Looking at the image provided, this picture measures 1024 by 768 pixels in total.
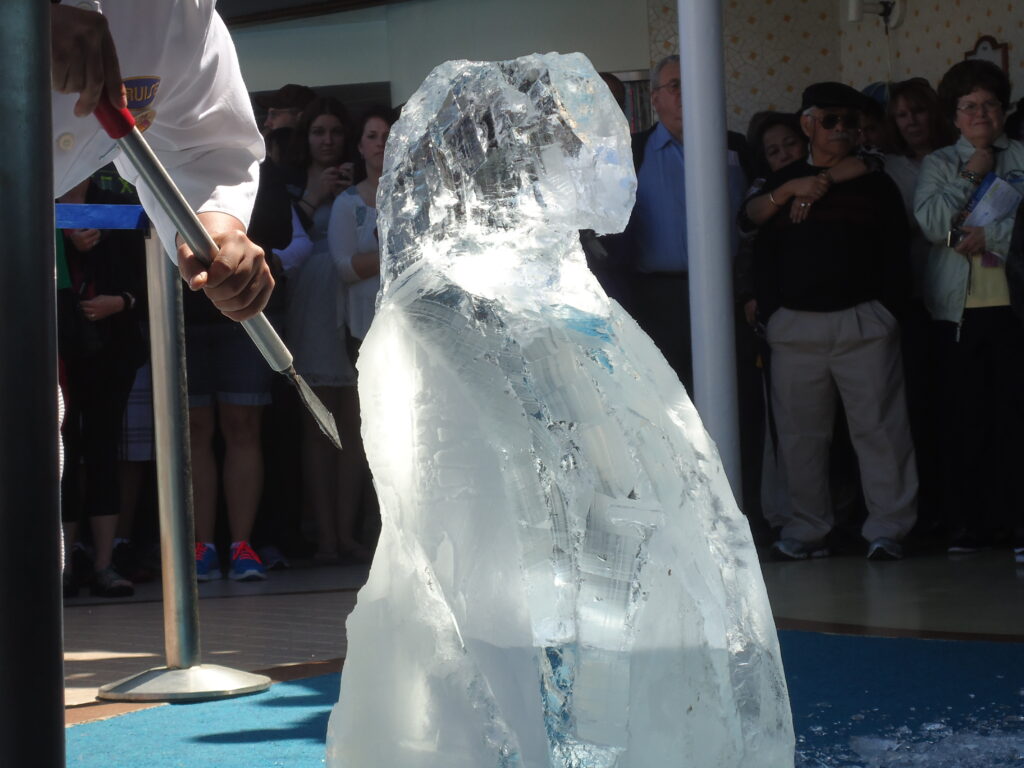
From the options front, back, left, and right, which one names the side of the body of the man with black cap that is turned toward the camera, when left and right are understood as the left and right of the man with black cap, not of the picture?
front

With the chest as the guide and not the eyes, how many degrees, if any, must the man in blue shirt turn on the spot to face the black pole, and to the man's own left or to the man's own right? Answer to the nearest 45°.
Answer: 0° — they already face it

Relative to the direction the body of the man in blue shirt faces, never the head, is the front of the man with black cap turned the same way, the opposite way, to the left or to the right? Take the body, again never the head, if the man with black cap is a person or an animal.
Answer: the same way

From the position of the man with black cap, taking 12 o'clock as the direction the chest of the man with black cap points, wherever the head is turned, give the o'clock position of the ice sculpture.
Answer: The ice sculpture is roughly at 12 o'clock from the man with black cap.

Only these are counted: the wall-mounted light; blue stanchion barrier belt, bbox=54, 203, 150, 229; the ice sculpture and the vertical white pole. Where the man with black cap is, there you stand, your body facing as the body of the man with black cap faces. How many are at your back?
1

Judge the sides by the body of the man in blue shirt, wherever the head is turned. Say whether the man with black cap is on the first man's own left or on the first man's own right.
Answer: on the first man's own left

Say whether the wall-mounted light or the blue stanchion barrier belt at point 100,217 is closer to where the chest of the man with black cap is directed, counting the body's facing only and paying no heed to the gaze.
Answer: the blue stanchion barrier belt

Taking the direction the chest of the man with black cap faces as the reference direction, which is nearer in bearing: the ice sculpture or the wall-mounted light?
the ice sculpture

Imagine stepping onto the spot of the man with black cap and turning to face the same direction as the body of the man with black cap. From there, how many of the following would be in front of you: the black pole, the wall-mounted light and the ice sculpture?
2

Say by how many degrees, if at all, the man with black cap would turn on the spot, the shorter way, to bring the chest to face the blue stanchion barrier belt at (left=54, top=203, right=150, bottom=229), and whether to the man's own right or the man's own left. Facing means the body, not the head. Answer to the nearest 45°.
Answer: approximately 45° to the man's own right

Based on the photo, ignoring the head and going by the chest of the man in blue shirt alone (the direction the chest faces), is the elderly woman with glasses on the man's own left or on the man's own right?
on the man's own left

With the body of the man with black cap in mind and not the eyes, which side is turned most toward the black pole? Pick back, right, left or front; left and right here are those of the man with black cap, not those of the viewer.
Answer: front

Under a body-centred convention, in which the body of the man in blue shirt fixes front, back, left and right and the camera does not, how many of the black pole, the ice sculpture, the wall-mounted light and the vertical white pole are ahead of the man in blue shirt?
3

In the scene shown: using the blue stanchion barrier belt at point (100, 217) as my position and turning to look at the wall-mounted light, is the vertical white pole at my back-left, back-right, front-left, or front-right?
front-right

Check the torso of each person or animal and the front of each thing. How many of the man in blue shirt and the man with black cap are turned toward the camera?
2

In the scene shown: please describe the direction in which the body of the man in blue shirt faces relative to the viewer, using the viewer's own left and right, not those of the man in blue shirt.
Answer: facing the viewer
